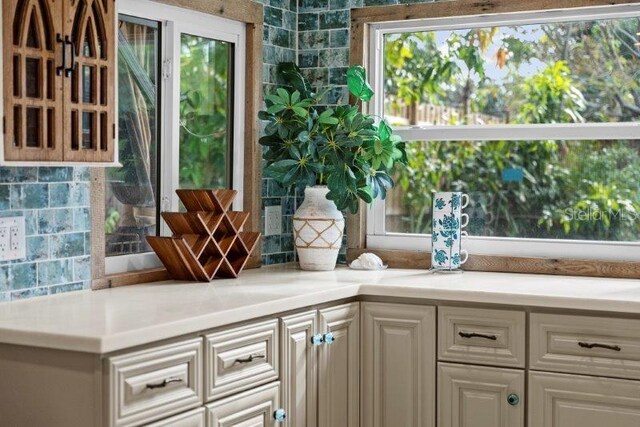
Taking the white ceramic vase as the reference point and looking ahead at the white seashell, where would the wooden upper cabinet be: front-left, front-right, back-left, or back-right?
back-right

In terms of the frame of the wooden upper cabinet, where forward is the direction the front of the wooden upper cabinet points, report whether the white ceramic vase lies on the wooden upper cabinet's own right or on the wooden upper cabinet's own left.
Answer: on the wooden upper cabinet's own left

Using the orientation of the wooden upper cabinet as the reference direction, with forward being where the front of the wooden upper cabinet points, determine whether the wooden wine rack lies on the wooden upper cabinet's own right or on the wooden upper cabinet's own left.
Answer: on the wooden upper cabinet's own left

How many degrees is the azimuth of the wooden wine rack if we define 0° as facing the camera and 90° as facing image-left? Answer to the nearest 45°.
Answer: approximately 315°
